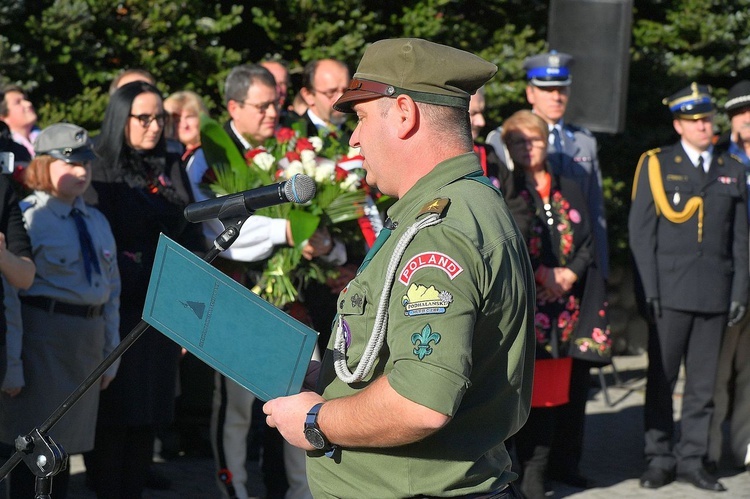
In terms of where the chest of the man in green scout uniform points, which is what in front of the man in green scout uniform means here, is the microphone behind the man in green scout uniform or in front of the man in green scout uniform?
in front

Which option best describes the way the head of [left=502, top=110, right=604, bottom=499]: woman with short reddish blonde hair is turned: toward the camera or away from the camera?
toward the camera

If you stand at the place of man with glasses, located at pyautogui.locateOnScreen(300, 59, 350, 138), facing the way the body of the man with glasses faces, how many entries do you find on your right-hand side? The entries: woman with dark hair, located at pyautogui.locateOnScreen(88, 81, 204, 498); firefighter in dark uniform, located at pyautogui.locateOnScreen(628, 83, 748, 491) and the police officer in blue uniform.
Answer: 1

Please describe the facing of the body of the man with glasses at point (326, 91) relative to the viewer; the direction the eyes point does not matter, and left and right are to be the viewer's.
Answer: facing the viewer and to the right of the viewer

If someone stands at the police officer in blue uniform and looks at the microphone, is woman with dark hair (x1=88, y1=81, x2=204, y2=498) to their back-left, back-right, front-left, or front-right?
front-right

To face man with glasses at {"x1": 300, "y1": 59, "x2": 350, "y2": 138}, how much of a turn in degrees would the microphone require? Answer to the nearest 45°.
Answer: approximately 90° to its left

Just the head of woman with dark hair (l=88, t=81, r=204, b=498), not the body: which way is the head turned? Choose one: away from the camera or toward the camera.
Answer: toward the camera

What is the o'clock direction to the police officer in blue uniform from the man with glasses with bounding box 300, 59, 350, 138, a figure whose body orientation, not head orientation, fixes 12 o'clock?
The police officer in blue uniform is roughly at 10 o'clock from the man with glasses.

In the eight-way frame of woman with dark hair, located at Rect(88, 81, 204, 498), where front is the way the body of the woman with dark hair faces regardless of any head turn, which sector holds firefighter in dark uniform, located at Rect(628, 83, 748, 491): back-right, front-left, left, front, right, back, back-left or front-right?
front-left

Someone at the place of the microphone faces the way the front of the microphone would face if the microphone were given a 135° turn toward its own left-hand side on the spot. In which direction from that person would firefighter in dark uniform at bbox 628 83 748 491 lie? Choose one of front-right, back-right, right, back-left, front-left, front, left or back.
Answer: right

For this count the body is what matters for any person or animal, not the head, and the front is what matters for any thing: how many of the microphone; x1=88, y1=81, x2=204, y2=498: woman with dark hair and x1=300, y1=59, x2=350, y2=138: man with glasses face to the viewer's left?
0

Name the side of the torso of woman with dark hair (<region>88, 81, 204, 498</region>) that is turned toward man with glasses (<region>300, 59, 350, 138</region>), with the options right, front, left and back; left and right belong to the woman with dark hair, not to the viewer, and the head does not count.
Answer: left

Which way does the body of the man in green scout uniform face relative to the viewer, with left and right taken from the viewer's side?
facing to the left of the viewer

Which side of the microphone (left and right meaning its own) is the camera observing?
right

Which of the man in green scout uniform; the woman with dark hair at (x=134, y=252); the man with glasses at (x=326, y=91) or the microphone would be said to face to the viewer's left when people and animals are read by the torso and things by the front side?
the man in green scout uniform
